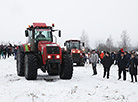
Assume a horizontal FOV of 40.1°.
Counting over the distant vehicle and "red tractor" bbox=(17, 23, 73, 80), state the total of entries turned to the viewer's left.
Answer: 0

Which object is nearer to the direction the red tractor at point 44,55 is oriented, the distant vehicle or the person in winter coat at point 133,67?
the person in winter coat

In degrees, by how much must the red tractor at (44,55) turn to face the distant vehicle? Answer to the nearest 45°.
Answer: approximately 135° to its left

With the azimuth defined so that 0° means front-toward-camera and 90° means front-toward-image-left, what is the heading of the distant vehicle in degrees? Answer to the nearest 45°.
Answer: approximately 0°

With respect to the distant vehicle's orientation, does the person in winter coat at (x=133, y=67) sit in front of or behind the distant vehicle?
in front

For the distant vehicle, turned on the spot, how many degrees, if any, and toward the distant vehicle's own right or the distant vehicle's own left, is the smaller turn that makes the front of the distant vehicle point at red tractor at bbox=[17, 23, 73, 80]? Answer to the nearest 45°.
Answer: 0° — it already faces it

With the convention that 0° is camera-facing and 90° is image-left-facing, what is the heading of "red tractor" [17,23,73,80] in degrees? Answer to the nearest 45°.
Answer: approximately 315°
